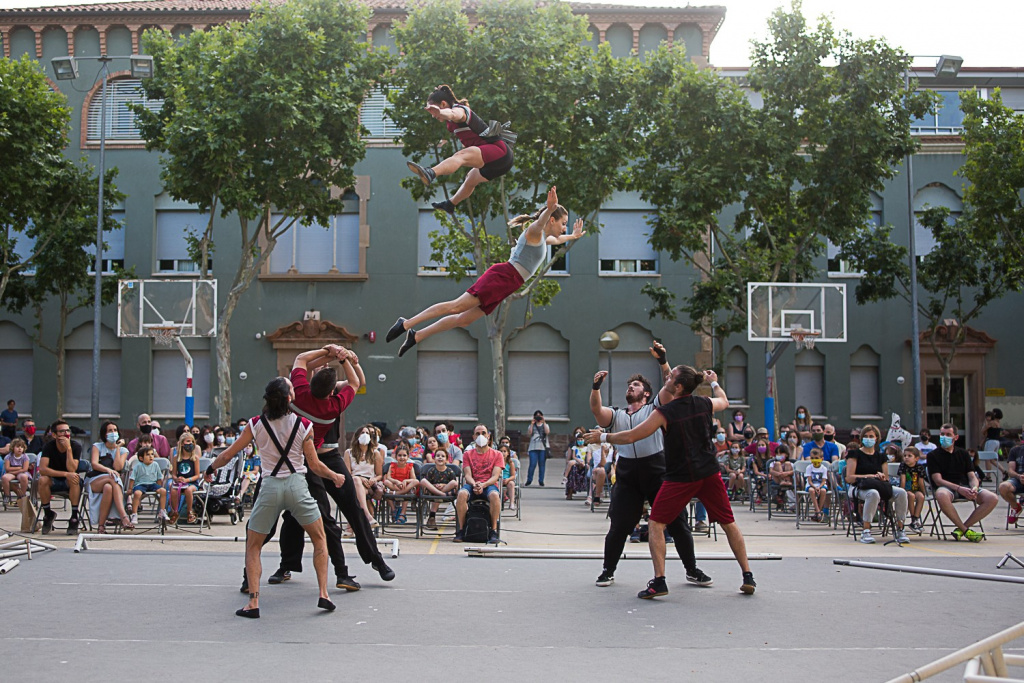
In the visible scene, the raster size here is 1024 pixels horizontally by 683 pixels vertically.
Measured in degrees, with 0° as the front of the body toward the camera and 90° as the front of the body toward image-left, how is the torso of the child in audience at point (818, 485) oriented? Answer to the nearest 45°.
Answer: approximately 0°

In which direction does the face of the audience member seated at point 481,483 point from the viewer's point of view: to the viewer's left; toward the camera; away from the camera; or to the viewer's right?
toward the camera

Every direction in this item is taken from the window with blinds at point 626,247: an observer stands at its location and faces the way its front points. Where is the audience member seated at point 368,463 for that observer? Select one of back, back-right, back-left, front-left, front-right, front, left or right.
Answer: front

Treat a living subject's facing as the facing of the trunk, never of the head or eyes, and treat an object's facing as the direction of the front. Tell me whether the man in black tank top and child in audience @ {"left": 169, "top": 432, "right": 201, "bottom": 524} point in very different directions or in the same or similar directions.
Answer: very different directions

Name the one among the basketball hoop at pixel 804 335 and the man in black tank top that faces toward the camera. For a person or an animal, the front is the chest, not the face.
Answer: the basketball hoop

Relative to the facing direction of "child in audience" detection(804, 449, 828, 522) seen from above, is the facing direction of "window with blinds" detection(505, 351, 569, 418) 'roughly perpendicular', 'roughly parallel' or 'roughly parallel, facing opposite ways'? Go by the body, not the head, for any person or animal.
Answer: roughly parallel

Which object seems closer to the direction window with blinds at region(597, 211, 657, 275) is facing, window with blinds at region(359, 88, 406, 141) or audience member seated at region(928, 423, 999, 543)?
the audience member seated

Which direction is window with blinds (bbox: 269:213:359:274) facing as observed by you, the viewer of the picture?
facing the viewer

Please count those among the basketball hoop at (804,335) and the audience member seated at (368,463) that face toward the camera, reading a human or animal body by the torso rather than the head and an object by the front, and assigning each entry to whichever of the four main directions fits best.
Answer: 2

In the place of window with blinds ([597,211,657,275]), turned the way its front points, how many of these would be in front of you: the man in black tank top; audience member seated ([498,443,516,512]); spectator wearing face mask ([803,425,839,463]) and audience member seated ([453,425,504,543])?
4

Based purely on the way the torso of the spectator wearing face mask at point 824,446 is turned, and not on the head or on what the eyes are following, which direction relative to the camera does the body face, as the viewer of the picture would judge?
toward the camera

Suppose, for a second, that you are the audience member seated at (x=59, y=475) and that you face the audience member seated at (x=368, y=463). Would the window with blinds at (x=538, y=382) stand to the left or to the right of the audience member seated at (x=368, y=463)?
left

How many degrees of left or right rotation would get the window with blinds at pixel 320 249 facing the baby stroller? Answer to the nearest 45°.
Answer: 0° — it already faces it

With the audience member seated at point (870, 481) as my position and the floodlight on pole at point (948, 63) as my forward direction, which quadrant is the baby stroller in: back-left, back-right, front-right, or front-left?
back-left

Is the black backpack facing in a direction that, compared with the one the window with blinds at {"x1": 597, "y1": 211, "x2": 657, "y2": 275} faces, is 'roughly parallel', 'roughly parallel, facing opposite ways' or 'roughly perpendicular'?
roughly parallel

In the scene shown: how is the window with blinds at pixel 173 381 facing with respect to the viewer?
toward the camera

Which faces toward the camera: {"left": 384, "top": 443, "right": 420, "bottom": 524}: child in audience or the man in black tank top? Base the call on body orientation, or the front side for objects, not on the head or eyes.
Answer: the child in audience

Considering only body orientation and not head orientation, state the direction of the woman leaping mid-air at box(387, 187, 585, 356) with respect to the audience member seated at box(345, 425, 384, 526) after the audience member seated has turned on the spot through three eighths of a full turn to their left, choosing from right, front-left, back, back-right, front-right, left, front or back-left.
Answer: back-right
